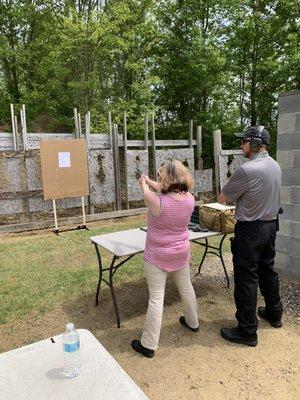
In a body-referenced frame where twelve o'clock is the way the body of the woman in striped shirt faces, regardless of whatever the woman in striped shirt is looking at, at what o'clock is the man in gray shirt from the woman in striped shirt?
The man in gray shirt is roughly at 4 o'clock from the woman in striped shirt.

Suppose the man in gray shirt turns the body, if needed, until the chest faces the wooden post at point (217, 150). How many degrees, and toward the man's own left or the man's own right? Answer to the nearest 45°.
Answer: approximately 45° to the man's own right

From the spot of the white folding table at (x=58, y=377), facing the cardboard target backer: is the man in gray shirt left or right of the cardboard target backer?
right

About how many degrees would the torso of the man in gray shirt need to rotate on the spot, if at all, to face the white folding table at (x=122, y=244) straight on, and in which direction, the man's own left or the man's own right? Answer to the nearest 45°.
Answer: approximately 45° to the man's own left

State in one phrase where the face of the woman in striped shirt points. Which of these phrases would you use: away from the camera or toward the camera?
away from the camera

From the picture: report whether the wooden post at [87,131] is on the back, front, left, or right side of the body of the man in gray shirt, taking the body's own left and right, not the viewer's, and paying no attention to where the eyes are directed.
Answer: front

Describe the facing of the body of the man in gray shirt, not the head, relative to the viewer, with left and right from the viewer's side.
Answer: facing away from the viewer and to the left of the viewer

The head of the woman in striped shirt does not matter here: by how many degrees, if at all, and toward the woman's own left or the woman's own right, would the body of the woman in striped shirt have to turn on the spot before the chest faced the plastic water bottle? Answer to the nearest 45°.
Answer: approximately 135° to the woman's own left

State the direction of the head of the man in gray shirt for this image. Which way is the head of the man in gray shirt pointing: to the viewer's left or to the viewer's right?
to the viewer's left

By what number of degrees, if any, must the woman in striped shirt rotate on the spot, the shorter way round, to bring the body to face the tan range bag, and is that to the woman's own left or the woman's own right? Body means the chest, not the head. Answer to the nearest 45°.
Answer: approximately 90° to the woman's own right

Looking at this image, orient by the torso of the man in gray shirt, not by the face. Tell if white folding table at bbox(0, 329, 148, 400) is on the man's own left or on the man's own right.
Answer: on the man's own left

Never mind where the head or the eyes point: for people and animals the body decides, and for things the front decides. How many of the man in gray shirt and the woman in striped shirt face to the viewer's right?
0

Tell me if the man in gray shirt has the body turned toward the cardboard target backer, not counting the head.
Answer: yes

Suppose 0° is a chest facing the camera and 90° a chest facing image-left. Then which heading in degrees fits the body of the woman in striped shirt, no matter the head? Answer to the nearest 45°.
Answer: approximately 135°
